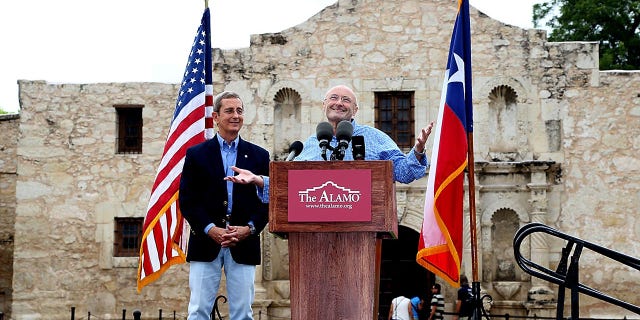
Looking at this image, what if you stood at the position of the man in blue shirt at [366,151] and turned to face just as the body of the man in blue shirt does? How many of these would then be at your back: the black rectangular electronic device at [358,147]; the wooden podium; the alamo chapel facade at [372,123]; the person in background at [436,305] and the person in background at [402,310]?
3

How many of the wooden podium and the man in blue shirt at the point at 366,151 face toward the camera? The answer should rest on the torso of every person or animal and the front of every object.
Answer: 2

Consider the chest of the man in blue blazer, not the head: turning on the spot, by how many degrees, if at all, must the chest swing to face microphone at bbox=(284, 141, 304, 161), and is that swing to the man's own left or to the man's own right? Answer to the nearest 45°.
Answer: approximately 45° to the man's own left

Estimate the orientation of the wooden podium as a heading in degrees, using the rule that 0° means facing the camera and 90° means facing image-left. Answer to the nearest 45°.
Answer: approximately 0°

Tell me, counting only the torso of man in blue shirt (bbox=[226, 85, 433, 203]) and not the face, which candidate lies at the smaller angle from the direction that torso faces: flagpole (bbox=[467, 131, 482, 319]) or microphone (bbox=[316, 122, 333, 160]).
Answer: the microphone

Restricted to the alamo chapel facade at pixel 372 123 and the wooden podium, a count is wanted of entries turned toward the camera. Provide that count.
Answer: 2

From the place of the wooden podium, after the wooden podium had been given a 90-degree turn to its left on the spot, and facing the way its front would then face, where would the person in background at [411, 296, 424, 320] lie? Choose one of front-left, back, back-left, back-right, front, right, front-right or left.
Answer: left
